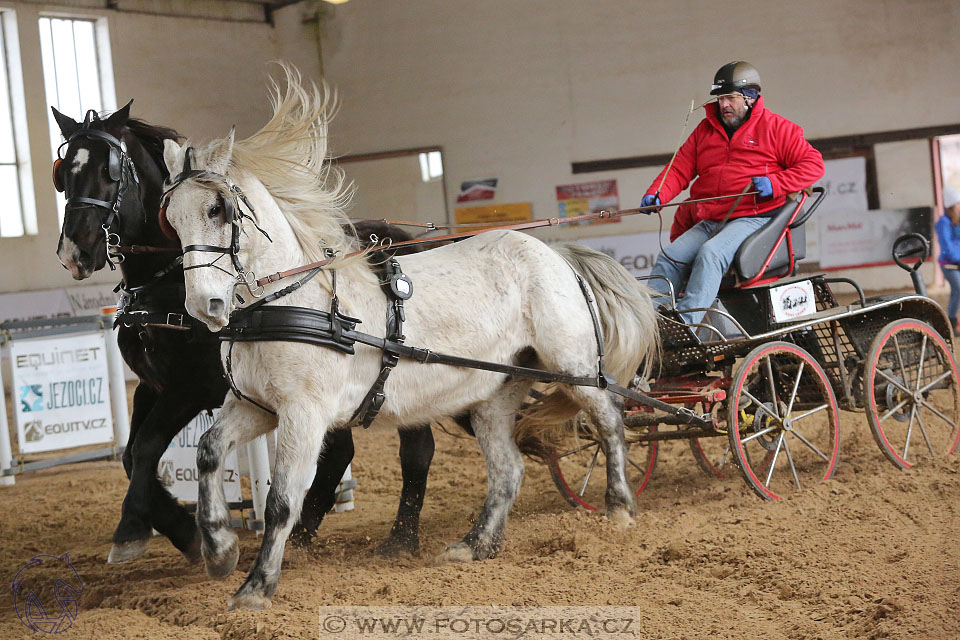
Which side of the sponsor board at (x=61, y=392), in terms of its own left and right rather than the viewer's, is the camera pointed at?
front

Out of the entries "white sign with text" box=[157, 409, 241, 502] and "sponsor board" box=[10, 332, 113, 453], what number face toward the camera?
2

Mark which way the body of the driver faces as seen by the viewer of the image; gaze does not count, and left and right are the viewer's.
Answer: facing the viewer and to the left of the viewer

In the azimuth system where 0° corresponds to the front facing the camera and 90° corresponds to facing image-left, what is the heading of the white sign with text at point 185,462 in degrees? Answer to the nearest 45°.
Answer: approximately 0°

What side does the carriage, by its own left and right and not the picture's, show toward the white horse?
front

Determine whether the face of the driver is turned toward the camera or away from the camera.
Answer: toward the camera
